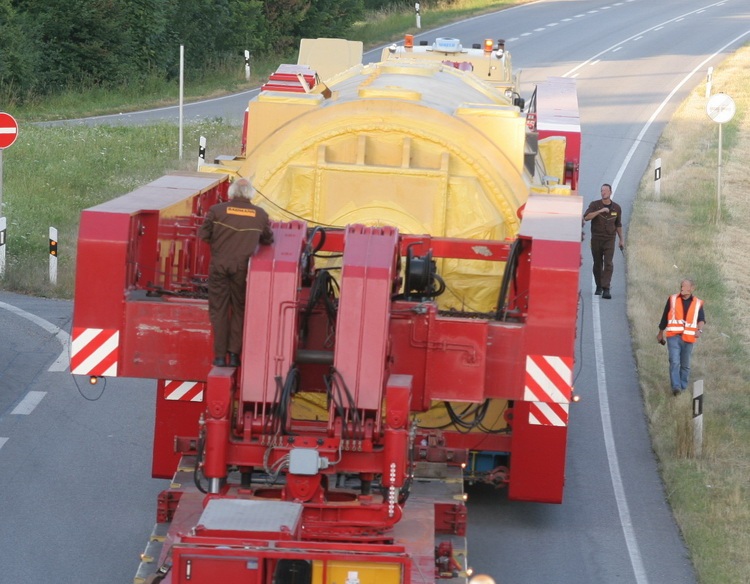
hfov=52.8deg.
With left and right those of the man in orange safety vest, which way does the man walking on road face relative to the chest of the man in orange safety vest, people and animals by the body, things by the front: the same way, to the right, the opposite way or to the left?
the same way

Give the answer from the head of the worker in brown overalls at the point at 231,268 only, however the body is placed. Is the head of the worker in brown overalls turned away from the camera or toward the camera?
away from the camera

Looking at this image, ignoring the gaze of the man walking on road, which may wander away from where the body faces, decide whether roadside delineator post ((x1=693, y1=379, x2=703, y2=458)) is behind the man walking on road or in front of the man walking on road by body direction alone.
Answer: in front

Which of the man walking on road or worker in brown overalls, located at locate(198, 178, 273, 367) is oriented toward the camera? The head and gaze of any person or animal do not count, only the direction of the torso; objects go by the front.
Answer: the man walking on road

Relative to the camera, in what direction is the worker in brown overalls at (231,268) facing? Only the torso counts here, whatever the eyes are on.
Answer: away from the camera

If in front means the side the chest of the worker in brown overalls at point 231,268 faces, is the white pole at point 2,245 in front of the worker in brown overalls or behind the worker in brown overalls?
in front

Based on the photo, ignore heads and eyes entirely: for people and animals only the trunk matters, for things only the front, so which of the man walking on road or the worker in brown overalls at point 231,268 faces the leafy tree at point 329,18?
the worker in brown overalls

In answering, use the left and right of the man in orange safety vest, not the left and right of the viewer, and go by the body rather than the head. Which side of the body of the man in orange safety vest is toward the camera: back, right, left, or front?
front

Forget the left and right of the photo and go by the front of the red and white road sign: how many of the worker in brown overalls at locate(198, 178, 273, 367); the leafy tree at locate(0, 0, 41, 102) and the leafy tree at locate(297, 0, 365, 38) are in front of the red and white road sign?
1

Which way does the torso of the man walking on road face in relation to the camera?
toward the camera

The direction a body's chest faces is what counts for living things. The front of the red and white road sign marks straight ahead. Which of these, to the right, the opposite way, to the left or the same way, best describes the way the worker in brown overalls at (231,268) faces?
the opposite way

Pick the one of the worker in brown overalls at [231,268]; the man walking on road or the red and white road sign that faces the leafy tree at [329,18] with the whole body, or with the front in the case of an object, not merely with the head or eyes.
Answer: the worker in brown overalls
